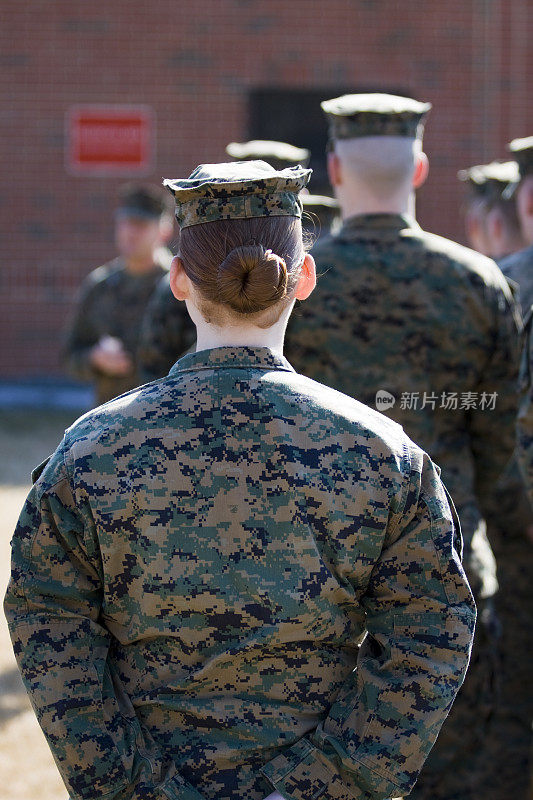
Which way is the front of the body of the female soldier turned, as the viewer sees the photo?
away from the camera

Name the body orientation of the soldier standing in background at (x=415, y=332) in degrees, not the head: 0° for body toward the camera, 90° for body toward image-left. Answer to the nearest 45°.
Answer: approximately 180°

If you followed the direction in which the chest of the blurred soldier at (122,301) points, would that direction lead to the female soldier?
yes

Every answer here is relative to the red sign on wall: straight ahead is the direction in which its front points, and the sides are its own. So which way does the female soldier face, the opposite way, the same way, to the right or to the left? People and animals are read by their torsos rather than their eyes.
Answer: the opposite way

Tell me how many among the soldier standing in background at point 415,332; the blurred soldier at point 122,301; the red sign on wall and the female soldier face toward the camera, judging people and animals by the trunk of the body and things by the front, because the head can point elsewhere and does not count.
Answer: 2

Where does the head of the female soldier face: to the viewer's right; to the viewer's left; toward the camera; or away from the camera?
away from the camera

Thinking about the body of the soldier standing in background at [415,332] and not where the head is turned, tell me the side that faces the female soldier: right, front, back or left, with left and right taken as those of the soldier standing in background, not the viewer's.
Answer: back

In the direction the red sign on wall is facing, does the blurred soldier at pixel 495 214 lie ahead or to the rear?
ahead

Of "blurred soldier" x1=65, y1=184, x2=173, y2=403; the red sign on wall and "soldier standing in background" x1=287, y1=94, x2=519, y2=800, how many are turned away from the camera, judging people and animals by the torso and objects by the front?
1

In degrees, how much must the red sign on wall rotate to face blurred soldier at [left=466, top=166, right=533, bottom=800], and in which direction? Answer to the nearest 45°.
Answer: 0° — it already faces them

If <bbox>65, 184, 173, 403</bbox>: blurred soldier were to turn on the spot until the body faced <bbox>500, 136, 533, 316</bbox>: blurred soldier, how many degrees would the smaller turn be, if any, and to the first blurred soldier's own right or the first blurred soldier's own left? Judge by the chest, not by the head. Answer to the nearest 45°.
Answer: approximately 45° to the first blurred soldier's own left
